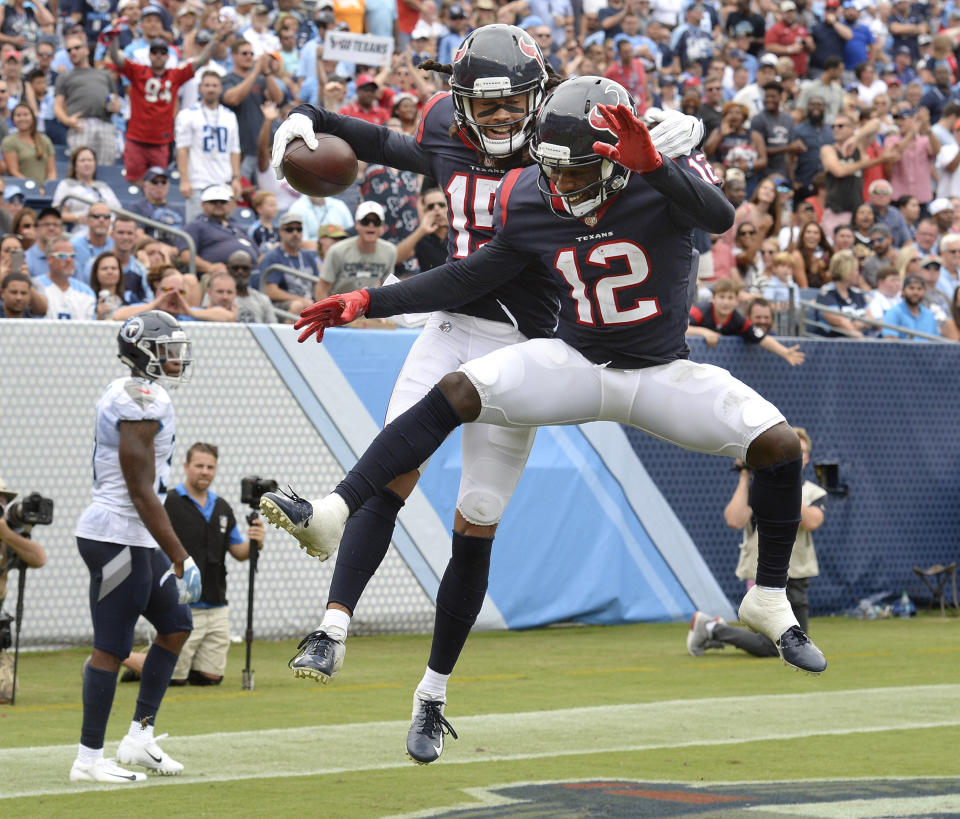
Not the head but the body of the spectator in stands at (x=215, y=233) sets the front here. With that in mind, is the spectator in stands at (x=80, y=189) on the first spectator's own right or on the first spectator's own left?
on the first spectator's own right

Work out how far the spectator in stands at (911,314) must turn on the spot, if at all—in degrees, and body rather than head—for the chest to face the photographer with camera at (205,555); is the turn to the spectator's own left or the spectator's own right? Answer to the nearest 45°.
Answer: approximately 45° to the spectator's own right

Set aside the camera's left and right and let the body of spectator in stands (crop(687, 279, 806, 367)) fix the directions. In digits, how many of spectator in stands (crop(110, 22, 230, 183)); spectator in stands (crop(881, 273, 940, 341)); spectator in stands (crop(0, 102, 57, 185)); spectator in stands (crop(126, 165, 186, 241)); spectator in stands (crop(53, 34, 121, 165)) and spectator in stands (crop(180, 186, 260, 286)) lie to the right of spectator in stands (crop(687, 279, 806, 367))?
5

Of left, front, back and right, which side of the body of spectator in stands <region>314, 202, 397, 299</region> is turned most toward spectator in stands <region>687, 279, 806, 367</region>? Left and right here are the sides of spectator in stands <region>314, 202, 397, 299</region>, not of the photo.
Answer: left

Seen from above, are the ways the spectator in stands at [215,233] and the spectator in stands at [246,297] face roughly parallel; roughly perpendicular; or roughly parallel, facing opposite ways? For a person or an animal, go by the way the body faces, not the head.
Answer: roughly parallel

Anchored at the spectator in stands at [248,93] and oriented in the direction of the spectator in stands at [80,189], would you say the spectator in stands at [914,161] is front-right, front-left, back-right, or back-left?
back-left

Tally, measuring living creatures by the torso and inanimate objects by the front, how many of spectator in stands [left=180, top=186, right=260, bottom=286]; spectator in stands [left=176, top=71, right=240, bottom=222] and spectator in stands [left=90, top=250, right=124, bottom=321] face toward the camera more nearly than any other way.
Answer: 3

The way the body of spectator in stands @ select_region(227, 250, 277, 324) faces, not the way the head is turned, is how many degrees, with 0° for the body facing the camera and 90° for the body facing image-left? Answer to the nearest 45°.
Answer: approximately 0°

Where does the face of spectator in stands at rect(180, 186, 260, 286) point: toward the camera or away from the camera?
toward the camera

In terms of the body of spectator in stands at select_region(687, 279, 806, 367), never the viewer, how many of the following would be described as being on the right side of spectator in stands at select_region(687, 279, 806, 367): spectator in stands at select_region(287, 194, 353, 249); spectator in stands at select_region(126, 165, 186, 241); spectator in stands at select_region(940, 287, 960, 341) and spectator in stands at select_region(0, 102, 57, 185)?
3

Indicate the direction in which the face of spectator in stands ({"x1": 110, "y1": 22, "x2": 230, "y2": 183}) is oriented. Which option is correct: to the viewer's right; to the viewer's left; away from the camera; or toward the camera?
toward the camera

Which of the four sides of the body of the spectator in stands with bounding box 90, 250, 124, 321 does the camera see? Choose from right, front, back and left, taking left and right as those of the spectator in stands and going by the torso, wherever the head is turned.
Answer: front

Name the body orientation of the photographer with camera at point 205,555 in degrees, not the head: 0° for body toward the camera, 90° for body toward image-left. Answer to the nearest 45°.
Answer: approximately 315°

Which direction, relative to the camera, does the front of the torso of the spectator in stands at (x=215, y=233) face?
toward the camera

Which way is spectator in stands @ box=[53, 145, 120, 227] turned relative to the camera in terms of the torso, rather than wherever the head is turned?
toward the camera

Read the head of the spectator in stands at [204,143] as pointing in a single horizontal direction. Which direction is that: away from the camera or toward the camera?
toward the camera

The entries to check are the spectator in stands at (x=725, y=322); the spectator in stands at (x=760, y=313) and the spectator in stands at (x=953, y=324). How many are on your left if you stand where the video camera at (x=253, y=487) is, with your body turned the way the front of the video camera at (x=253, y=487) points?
3

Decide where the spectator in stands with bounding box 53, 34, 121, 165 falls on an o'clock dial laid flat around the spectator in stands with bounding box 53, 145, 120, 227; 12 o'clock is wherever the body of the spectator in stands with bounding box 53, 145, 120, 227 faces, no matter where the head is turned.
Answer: the spectator in stands with bounding box 53, 34, 121, 165 is roughly at 6 o'clock from the spectator in stands with bounding box 53, 145, 120, 227.

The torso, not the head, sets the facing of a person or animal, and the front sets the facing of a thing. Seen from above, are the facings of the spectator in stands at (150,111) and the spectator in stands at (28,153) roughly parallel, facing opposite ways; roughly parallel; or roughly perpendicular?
roughly parallel

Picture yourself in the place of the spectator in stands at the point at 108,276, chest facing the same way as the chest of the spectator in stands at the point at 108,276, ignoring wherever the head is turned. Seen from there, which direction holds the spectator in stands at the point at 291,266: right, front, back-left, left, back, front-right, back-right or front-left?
back-left

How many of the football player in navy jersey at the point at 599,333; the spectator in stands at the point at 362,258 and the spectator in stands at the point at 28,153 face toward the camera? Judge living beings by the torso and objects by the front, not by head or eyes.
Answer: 3

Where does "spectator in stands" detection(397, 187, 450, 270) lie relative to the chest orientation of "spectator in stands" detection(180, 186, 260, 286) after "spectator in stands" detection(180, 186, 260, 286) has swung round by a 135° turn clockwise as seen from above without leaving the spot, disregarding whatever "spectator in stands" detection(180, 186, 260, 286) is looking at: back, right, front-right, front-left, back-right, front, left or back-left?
back
